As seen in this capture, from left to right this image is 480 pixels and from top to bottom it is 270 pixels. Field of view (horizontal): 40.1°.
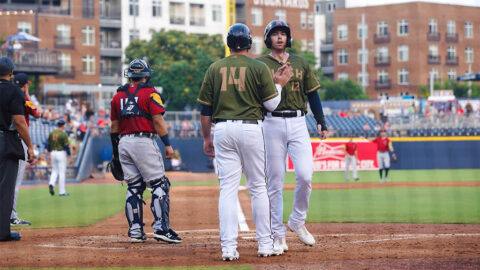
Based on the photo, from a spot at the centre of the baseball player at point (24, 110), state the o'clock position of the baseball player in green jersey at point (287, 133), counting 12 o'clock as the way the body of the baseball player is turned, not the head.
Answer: The baseball player in green jersey is roughly at 2 o'clock from the baseball player.

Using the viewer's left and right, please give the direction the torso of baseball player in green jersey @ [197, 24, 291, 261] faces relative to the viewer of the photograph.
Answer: facing away from the viewer

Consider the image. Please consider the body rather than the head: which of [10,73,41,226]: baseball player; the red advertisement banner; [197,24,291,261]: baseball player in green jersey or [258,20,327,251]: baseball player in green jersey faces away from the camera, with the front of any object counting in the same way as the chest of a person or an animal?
[197,24,291,261]: baseball player in green jersey

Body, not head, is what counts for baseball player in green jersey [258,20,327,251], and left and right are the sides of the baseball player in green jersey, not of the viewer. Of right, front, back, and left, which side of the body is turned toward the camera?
front

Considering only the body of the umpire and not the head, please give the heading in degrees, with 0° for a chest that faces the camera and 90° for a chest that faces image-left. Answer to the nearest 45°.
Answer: approximately 225°

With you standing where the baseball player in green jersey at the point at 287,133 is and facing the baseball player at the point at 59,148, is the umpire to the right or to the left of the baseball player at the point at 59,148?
left

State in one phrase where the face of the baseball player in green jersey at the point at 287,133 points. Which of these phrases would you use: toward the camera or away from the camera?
toward the camera

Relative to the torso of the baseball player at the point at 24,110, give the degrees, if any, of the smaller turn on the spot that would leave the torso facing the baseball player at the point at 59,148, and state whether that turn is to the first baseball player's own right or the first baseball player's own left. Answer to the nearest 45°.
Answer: approximately 90° to the first baseball player's own left

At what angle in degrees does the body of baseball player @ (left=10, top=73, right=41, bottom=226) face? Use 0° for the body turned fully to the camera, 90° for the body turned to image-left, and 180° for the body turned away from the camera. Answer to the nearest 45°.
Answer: approximately 270°

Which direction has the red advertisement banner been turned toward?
toward the camera

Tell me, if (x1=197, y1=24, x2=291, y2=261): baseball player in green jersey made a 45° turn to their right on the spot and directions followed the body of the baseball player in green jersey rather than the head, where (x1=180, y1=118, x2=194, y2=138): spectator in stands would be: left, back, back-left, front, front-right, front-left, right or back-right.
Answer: front-left

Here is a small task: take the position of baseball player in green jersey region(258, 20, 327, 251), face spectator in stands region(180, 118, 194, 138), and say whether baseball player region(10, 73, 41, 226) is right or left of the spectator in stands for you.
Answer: left

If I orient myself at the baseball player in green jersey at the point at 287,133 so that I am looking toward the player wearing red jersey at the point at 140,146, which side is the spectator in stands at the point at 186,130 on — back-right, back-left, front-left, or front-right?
front-right

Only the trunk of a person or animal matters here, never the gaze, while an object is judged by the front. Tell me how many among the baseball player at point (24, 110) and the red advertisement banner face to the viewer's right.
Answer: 1

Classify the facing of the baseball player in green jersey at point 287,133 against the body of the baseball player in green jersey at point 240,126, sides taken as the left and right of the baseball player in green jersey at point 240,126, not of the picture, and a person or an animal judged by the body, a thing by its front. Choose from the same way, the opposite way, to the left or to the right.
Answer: the opposite way

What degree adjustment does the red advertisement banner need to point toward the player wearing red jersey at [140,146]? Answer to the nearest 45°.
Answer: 0° — it already faces them
